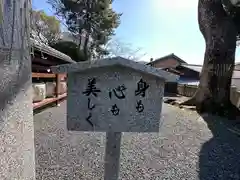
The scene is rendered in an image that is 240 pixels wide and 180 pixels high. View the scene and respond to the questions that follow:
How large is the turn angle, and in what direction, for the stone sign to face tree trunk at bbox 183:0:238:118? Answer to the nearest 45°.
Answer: approximately 135° to its left

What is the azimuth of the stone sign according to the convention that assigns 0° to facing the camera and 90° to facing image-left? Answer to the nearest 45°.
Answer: approximately 0°

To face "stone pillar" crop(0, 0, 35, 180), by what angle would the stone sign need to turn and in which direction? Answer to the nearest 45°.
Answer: approximately 90° to its right
